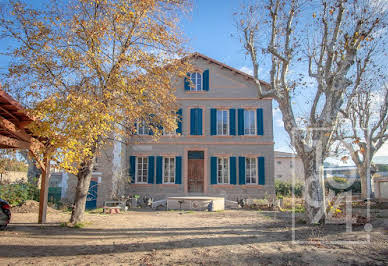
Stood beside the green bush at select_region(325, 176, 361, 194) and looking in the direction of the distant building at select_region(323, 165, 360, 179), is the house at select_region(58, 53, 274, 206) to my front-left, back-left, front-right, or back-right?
back-left

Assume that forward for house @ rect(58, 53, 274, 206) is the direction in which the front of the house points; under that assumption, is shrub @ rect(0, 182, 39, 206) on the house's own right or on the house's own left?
on the house's own right

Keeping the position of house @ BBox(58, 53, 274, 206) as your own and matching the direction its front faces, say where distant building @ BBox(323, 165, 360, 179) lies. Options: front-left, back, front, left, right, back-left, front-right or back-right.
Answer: back-left

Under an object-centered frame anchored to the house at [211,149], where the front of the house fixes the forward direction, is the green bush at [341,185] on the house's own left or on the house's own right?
on the house's own left

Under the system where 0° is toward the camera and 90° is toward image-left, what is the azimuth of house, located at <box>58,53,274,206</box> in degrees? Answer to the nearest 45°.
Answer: approximately 0°

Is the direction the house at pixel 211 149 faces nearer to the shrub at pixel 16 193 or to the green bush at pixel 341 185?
the shrub
